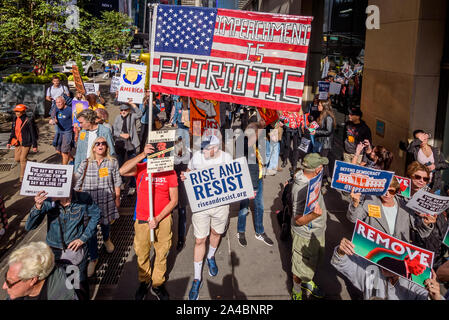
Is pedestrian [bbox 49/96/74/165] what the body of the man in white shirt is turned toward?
no

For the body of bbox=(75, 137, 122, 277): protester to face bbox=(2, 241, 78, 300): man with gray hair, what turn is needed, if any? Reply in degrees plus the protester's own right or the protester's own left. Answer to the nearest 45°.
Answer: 0° — they already face them

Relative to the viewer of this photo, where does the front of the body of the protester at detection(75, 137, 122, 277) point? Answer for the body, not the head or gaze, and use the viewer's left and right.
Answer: facing the viewer

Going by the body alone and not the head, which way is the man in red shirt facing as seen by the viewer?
toward the camera

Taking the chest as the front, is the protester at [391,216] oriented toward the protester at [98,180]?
no

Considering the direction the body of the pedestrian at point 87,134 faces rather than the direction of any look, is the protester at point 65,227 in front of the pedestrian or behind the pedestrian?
in front

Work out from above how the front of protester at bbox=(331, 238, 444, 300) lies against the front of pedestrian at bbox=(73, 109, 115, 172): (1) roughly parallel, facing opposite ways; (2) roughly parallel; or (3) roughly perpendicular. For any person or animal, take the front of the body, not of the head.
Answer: roughly parallel

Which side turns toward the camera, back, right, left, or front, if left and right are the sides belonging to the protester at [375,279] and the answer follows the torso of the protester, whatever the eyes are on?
front

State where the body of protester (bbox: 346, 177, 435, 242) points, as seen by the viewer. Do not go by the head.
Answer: toward the camera

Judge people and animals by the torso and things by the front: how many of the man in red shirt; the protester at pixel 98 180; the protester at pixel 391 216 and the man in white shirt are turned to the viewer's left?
0

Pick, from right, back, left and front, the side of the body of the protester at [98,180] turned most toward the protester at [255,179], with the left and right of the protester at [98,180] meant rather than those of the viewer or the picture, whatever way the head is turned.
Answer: left
